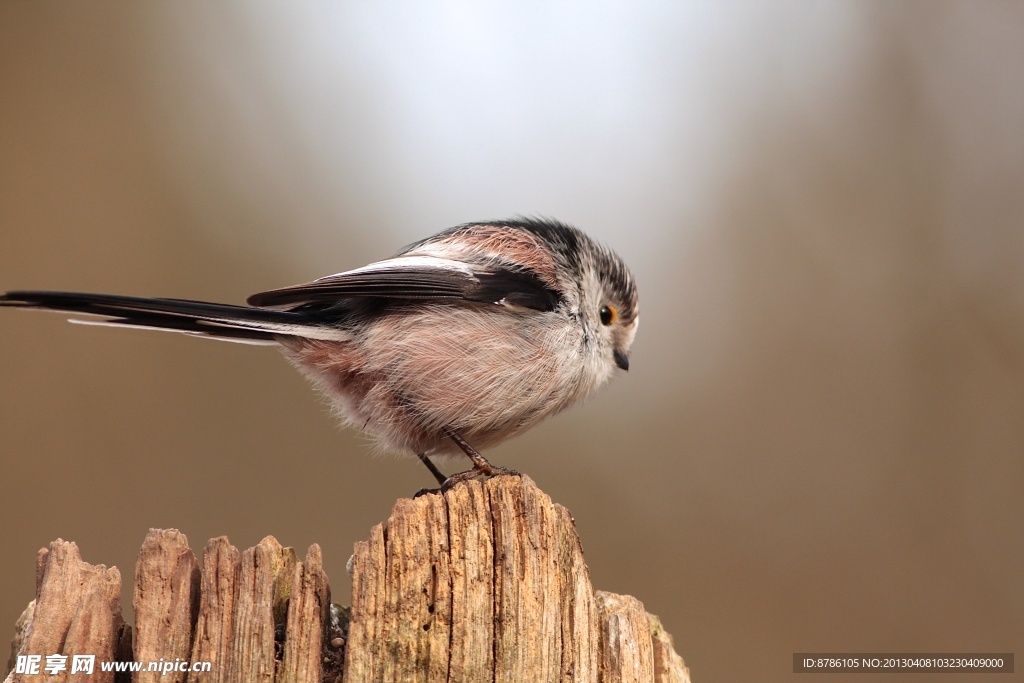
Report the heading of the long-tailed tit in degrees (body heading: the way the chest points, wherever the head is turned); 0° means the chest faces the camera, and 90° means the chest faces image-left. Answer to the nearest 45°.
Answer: approximately 270°
